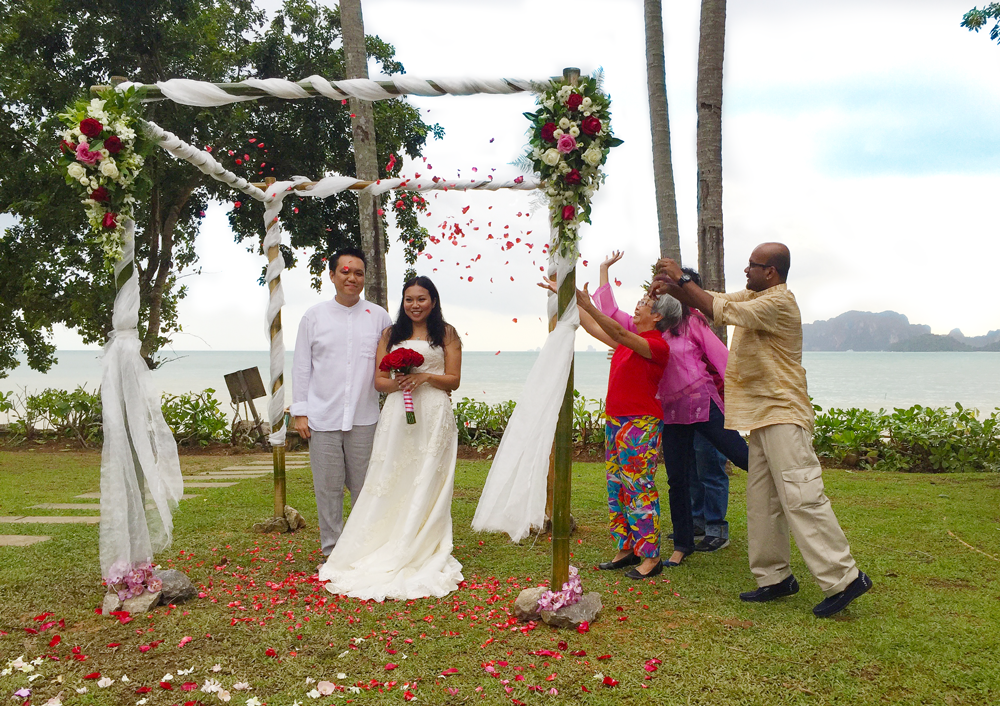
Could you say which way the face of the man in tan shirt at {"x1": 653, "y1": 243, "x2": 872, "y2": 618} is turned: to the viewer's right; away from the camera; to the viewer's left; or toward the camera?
to the viewer's left

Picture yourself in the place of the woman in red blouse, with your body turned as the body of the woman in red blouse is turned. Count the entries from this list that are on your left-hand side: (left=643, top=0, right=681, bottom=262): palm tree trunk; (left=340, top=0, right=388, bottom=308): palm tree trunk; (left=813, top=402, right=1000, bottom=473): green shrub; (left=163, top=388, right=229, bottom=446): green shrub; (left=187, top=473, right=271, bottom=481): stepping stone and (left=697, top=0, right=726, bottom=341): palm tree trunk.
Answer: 0

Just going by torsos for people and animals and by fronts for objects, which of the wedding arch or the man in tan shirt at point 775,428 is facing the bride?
the man in tan shirt

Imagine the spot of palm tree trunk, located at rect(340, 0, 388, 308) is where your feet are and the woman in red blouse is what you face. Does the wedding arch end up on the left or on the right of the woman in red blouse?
right

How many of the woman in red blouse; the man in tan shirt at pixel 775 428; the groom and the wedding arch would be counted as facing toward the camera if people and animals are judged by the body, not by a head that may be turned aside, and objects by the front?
2

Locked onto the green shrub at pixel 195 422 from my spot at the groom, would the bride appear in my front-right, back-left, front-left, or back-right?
back-right

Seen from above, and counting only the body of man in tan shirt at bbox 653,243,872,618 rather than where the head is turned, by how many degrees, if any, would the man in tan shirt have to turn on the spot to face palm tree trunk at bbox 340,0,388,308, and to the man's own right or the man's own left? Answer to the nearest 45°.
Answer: approximately 45° to the man's own right

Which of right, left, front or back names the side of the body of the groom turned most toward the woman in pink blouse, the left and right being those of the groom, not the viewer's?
left

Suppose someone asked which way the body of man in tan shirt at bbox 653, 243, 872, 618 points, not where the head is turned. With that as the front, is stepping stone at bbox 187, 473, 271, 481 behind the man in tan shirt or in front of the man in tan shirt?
in front

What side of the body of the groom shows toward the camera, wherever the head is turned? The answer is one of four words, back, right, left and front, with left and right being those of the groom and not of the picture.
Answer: front

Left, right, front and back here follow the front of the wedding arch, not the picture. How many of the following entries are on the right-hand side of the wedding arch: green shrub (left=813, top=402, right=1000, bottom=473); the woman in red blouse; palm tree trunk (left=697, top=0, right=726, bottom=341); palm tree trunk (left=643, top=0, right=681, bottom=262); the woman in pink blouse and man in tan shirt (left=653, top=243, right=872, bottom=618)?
0

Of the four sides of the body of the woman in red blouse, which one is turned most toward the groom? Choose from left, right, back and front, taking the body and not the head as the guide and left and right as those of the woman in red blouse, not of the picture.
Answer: front

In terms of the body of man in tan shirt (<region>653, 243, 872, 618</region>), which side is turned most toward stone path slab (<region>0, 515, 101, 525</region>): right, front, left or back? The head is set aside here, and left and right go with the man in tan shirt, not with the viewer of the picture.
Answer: front

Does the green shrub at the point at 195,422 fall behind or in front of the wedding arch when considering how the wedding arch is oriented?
behind

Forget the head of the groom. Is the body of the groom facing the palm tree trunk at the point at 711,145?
no

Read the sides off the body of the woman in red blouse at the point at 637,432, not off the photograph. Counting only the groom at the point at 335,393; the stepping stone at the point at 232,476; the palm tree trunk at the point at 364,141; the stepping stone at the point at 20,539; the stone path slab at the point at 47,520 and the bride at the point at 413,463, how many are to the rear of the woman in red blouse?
0

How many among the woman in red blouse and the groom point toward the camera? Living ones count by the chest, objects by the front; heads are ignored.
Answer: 1

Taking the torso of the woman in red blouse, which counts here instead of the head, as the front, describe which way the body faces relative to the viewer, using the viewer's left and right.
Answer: facing to the left of the viewer

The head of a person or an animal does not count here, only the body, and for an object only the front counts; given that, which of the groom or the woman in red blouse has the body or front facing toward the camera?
the groom

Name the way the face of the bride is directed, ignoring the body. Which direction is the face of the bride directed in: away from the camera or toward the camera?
toward the camera

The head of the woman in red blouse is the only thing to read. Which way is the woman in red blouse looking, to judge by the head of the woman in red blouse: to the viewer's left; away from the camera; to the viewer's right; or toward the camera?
to the viewer's left

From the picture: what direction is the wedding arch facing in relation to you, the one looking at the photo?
facing the viewer

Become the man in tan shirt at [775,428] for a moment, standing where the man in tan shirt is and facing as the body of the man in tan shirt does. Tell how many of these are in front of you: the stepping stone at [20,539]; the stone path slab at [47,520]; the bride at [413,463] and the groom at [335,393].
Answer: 4
